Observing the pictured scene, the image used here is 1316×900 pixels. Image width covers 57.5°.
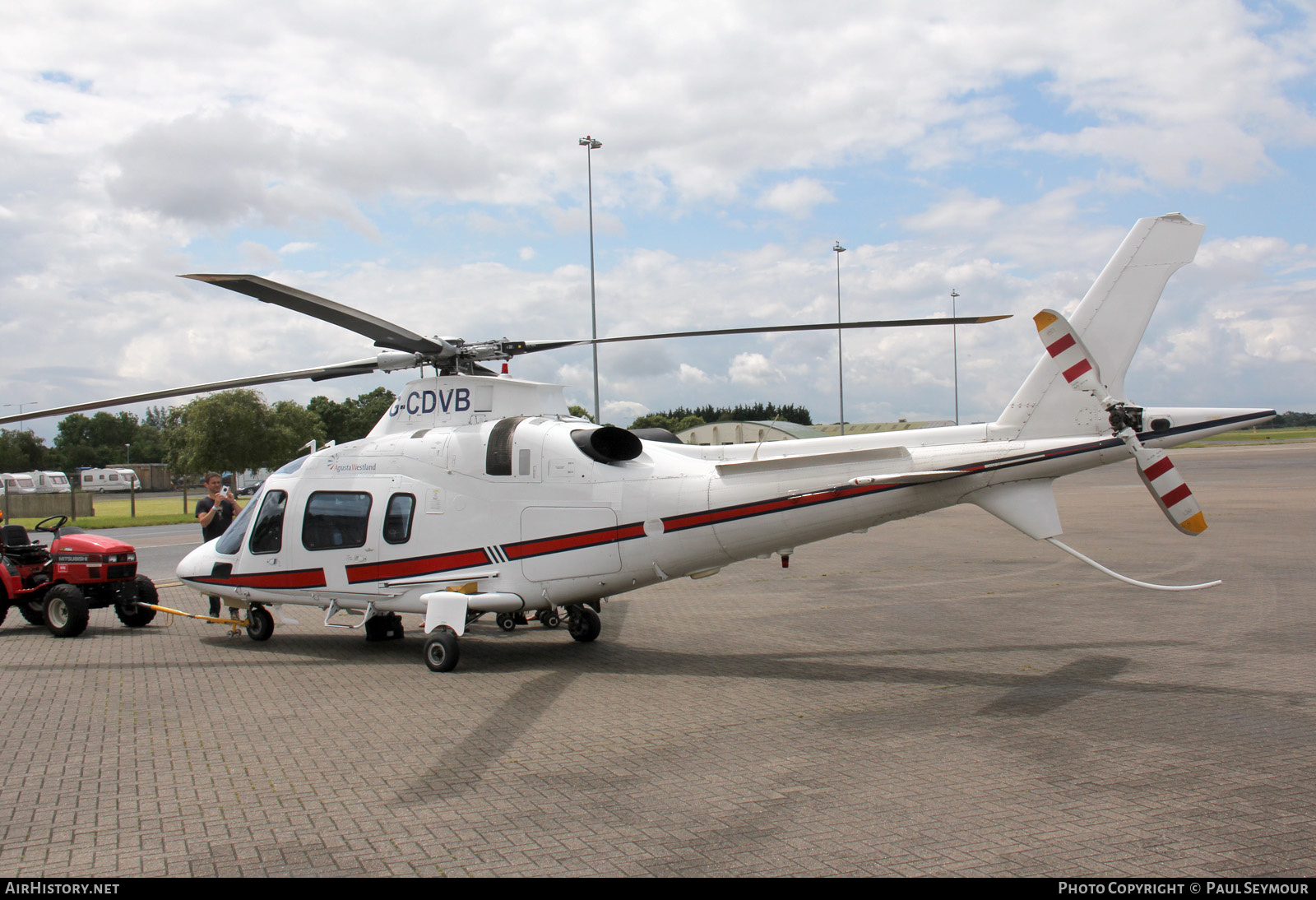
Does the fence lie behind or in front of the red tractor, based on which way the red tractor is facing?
behind

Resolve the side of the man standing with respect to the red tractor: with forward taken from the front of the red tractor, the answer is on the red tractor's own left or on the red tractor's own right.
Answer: on the red tractor's own left

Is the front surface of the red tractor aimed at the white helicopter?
yes

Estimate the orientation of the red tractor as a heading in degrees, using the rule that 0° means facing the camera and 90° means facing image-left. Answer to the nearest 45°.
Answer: approximately 315°
